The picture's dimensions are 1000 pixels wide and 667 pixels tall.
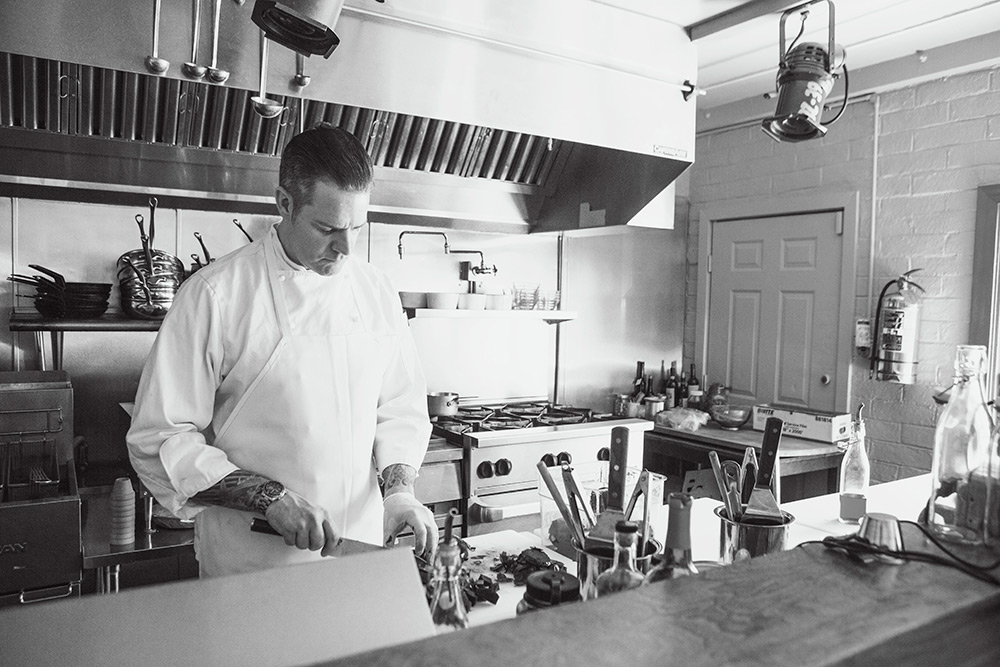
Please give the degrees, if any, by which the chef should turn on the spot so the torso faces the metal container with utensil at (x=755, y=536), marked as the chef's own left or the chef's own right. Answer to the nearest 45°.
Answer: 0° — they already face it

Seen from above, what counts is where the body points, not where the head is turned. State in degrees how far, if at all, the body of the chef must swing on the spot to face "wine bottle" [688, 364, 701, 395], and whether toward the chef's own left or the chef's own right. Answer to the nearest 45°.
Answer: approximately 90° to the chef's own left

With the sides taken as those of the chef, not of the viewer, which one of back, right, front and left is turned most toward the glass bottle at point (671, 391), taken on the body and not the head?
left

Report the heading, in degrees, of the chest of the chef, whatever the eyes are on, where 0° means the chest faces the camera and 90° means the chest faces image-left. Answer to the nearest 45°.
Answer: approximately 315°

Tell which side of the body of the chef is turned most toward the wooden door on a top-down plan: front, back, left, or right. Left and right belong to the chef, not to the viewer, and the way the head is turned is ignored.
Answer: left

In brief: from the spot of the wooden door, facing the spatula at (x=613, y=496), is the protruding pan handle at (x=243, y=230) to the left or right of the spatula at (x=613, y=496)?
right

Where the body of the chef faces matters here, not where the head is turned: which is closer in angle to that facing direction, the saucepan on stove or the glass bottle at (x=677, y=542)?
the glass bottle
